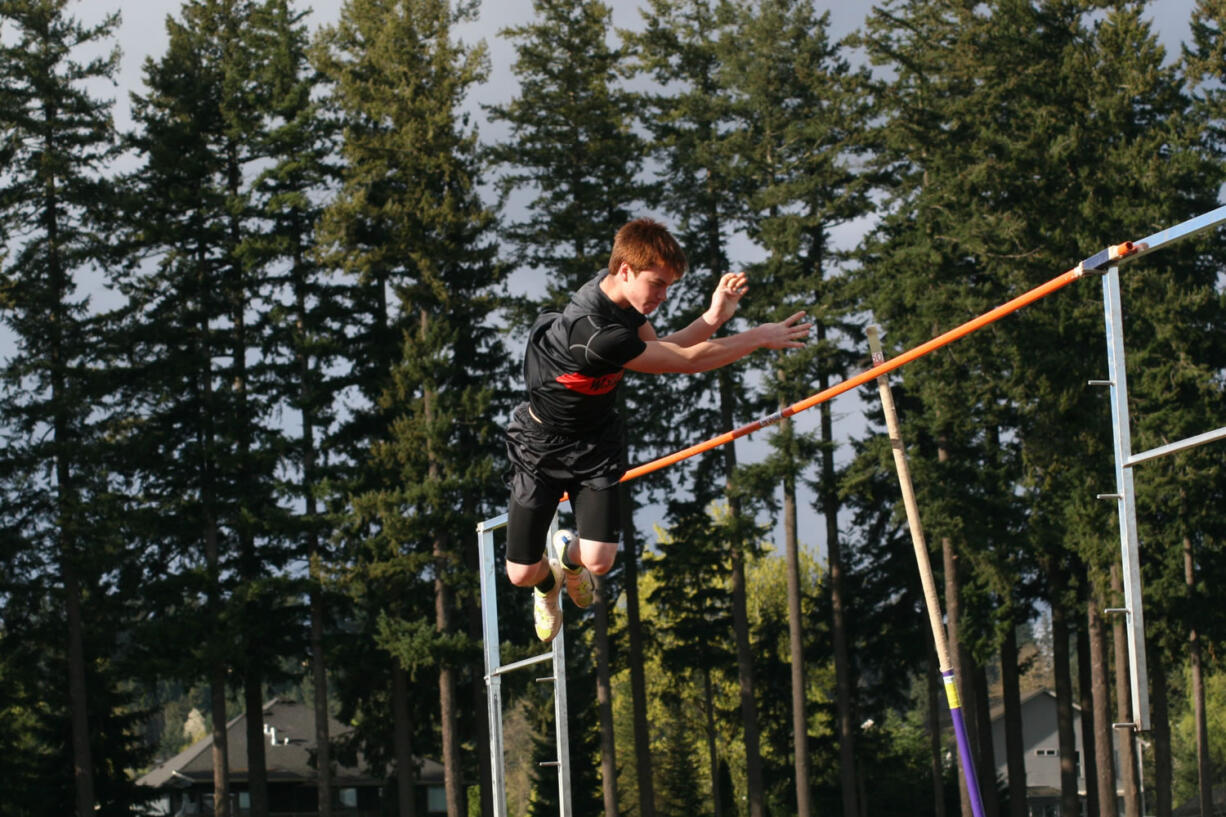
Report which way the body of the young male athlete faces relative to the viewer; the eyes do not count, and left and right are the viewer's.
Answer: facing the viewer and to the right of the viewer

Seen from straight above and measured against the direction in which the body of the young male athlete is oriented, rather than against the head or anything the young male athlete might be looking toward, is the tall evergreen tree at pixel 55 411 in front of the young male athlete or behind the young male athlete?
behind

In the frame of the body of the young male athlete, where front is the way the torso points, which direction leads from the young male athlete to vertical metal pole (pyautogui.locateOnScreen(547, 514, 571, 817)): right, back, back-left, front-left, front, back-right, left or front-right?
back-left

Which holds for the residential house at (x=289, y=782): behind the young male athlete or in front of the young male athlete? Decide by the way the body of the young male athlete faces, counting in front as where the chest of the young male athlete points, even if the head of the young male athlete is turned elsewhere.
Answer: behind
